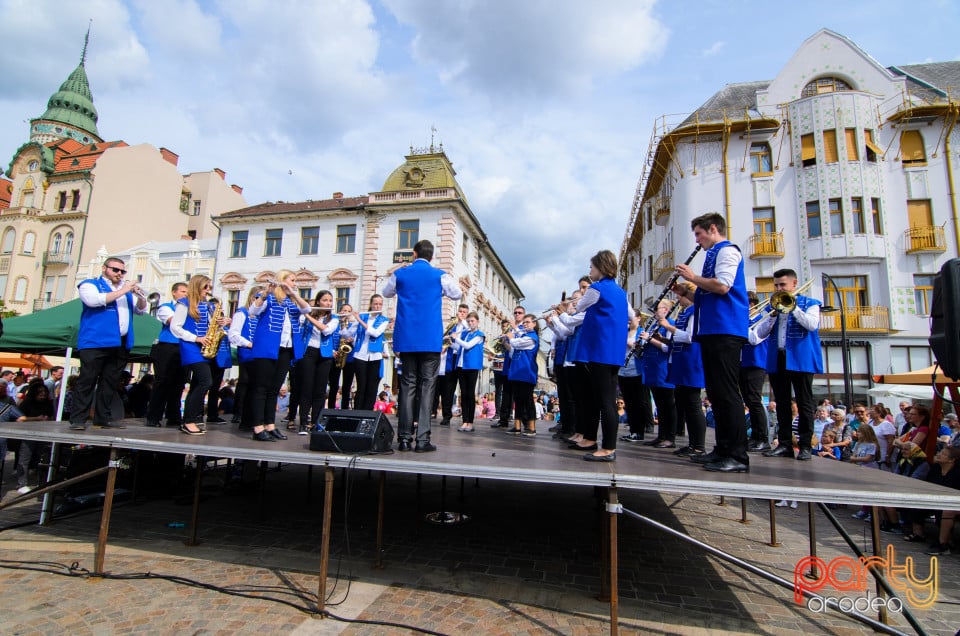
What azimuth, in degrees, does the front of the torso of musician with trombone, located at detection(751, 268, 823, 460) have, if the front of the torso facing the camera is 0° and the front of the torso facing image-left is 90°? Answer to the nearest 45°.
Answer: approximately 45°

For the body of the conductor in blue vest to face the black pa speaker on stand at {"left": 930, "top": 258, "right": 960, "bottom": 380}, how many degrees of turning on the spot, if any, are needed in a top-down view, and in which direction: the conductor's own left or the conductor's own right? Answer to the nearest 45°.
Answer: approximately 135° to the conductor's own right

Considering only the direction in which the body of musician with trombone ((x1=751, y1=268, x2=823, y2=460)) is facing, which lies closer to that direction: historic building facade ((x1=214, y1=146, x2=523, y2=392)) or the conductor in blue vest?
the conductor in blue vest

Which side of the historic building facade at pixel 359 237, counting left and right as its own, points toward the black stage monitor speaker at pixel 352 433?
front

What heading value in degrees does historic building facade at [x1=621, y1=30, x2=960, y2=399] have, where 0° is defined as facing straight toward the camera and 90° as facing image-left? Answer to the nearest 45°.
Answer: approximately 0°

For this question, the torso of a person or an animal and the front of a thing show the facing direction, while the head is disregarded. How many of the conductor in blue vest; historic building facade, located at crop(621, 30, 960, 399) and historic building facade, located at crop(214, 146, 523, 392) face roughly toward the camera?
2

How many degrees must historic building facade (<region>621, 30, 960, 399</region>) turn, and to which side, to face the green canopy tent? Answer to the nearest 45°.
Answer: approximately 45° to its right

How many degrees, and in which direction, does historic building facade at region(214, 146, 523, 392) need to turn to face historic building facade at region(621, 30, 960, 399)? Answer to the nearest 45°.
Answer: approximately 45° to its left

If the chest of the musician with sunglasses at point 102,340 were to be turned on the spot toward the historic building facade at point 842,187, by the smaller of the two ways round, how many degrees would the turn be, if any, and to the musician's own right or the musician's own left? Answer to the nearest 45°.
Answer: approximately 45° to the musician's own left

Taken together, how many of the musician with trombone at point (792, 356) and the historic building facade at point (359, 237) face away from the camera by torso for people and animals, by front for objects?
0

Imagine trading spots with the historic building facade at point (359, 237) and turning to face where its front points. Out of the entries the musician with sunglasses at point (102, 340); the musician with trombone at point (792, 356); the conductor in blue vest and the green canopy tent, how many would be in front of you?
4

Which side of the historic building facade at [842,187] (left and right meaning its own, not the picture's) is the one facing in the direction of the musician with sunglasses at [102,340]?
front
